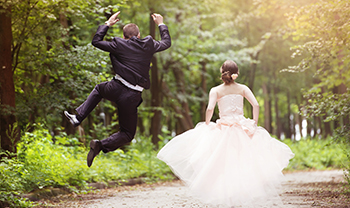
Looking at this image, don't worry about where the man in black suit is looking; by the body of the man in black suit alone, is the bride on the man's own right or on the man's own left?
on the man's own right

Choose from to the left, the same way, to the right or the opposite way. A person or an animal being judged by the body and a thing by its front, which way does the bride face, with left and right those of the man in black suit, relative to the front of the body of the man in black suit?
the same way

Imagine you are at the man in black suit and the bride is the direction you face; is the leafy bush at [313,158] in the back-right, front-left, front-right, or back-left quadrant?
front-left

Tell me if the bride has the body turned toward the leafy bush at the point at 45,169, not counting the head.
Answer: no

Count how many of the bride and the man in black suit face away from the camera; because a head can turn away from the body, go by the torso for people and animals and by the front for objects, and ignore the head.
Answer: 2

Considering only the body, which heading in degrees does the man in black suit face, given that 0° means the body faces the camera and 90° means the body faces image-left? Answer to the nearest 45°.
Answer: approximately 180°

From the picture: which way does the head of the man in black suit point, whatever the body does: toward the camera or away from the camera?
away from the camera

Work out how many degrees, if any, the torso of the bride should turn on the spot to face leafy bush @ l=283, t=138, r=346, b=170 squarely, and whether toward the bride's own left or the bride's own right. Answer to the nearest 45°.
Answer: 0° — they already face it

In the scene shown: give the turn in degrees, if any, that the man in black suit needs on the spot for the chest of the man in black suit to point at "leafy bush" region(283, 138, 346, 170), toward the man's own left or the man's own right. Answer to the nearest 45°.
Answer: approximately 45° to the man's own right

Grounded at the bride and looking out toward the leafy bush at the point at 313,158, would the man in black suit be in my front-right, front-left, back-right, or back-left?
back-left

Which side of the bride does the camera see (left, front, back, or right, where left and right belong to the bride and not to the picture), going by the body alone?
back

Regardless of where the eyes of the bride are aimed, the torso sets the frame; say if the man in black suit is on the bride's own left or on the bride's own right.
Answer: on the bride's own left

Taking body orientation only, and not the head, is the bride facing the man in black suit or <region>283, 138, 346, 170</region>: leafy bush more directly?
the leafy bush

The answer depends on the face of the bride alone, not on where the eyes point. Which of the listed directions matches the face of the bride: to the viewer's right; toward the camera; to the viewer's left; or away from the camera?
away from the camera
